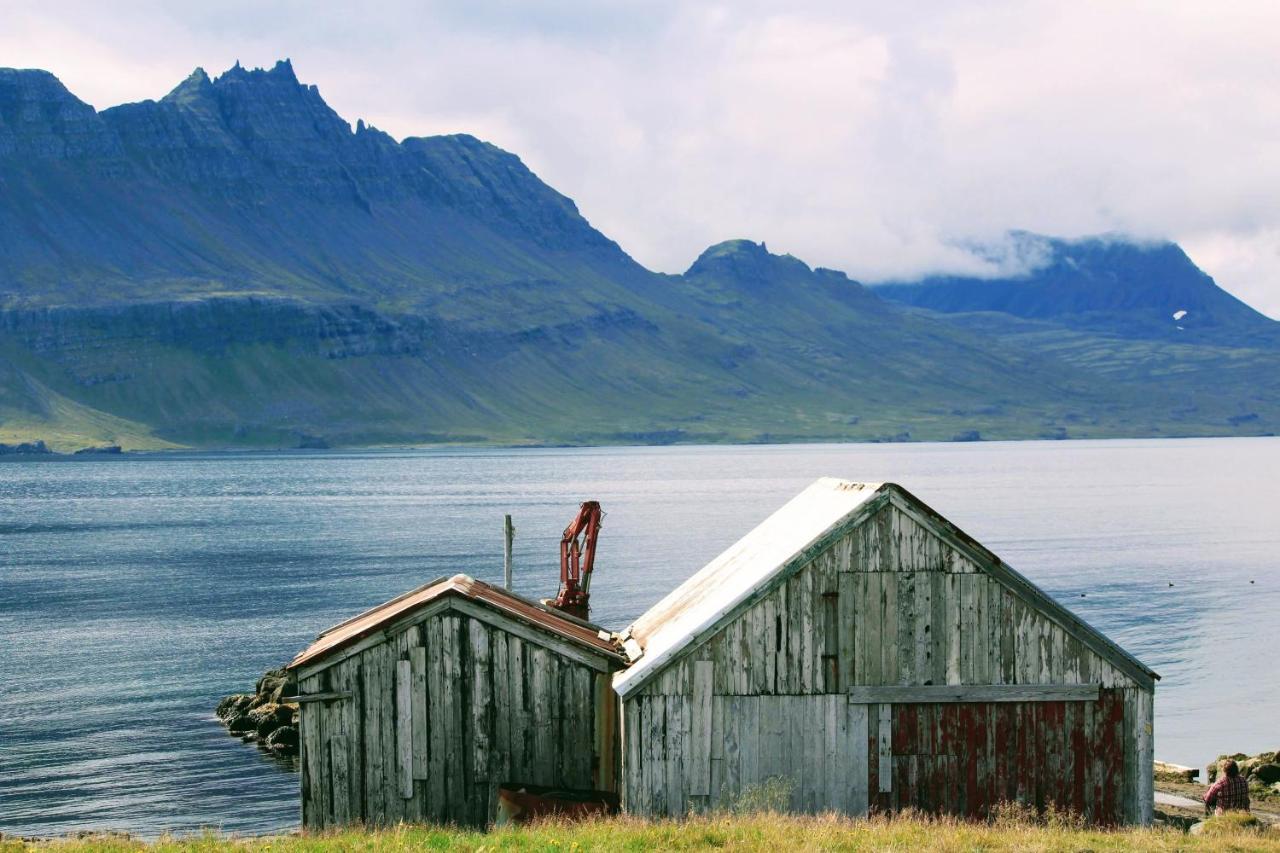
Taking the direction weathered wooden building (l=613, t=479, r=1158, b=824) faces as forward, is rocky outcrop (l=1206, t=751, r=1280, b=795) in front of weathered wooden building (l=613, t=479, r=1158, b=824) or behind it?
behind

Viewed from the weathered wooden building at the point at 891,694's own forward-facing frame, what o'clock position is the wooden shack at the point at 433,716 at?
The wooden shack is roughly at 3 o'clock from the weathered wooden building.

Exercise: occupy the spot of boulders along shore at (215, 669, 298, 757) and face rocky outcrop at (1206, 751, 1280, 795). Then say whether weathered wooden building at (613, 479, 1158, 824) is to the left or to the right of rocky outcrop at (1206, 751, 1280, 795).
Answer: right

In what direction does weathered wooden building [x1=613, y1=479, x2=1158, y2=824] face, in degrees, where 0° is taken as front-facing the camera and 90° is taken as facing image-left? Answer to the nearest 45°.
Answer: approximately 0°

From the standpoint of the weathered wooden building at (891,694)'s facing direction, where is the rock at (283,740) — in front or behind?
behind

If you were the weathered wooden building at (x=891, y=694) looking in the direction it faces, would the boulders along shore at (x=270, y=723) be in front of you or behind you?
behind

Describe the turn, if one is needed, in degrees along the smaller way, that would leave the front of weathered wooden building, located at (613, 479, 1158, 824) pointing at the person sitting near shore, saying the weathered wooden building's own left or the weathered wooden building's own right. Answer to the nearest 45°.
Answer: approximately 135° to the weathered wooden building's own left
